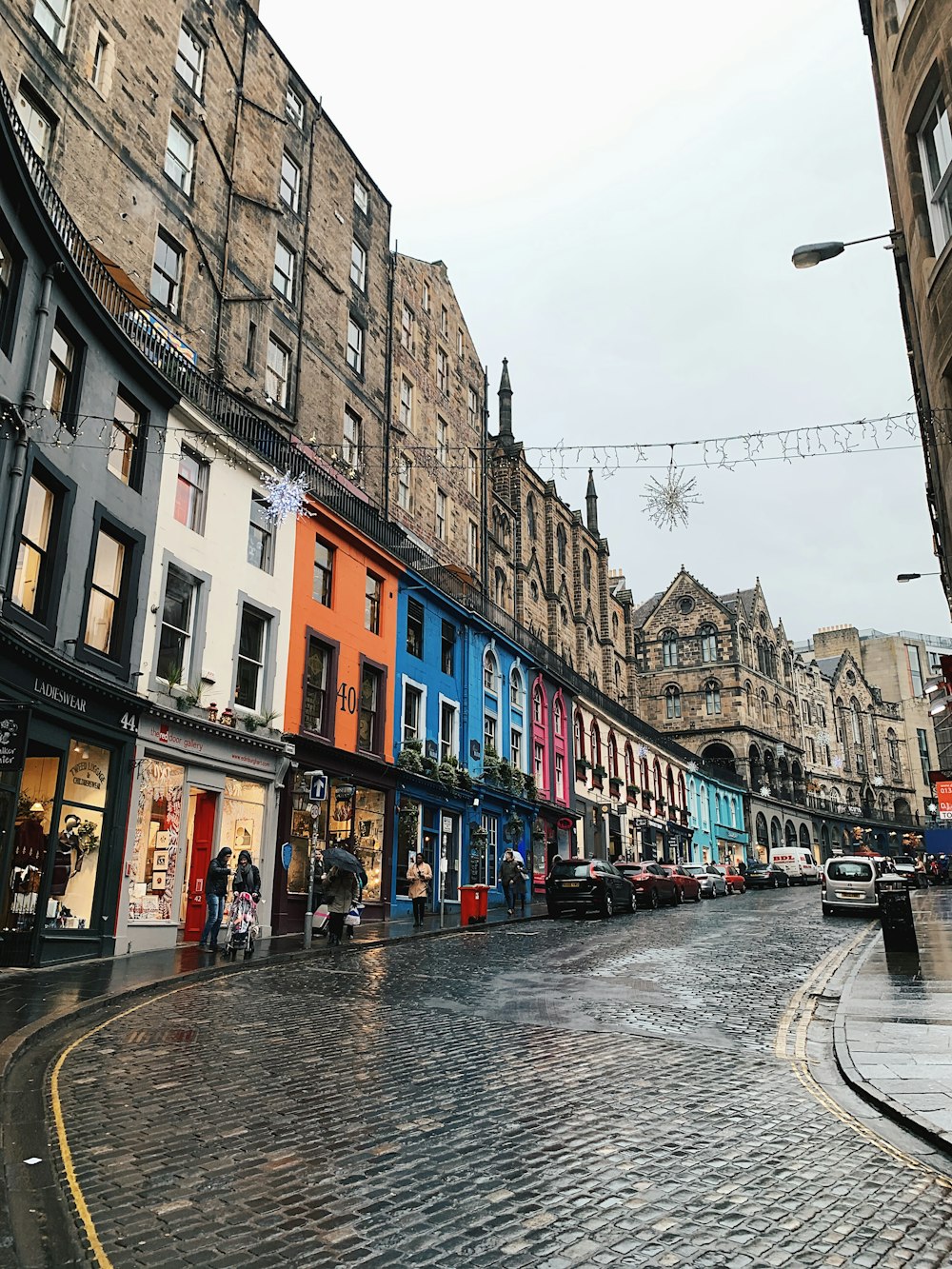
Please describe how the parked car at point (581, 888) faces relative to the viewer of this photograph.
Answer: facing away from the viewer and to the right of the viewer

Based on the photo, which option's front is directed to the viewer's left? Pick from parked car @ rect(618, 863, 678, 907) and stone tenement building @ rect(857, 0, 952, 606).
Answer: the stone tenement building

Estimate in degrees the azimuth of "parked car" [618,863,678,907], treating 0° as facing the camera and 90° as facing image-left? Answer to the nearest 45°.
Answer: approximately 225°

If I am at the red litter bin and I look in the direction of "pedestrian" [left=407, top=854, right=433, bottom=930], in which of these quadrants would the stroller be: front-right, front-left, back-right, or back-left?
front-left

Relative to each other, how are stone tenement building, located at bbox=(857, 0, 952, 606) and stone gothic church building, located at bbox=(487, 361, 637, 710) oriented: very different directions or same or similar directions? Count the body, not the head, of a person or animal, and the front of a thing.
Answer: very different directions

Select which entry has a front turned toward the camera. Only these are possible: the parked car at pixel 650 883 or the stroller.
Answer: the stroller

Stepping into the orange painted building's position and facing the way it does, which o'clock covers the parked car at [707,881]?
The parked car is roughly at 9 o'clock from the orange painted building.

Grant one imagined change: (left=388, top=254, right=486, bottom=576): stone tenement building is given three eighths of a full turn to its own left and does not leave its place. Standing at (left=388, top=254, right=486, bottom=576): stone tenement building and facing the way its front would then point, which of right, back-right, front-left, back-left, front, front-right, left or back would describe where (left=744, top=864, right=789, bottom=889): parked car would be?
front-right

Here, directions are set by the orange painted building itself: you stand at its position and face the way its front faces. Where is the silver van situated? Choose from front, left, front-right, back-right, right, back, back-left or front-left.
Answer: front-left

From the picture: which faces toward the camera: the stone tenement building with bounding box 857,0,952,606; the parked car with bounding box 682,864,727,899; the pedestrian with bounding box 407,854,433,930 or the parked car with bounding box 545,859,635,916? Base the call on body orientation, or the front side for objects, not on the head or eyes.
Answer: the pedestrian

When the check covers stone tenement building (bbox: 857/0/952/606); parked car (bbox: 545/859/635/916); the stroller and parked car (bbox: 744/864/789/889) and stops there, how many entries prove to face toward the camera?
1

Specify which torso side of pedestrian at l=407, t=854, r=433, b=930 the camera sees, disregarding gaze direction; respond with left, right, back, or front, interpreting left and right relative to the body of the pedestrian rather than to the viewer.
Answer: front

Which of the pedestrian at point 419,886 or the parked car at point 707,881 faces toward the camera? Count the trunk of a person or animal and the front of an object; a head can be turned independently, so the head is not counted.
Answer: the pedestrian

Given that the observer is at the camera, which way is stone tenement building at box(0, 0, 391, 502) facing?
facing the viewer and to the right of the viewer

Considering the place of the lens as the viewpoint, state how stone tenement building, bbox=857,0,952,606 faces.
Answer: facing to the left of the viewer

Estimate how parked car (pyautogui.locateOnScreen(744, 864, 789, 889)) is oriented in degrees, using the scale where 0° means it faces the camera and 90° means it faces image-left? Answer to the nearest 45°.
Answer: approximately 225°

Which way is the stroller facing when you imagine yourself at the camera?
facing the viewer
